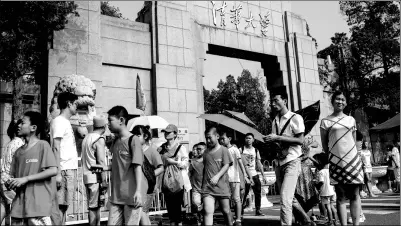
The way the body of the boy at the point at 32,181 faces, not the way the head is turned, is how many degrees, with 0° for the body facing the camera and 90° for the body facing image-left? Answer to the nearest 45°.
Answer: approximately 45°

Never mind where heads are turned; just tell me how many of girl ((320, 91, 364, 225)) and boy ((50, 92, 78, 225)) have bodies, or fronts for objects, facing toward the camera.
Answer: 1

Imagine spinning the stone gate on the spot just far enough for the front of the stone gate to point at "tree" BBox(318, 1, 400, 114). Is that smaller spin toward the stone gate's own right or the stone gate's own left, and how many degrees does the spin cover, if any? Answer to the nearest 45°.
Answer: approximately 90° to the stone gate's own left

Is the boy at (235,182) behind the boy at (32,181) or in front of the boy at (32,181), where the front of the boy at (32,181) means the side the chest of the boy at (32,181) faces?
behind

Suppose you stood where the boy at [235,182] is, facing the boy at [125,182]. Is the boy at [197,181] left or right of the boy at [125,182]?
right

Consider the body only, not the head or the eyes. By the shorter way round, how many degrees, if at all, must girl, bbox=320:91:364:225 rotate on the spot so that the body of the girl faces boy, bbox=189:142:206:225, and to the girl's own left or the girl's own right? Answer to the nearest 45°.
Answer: approximately 135° to the girl's own right
